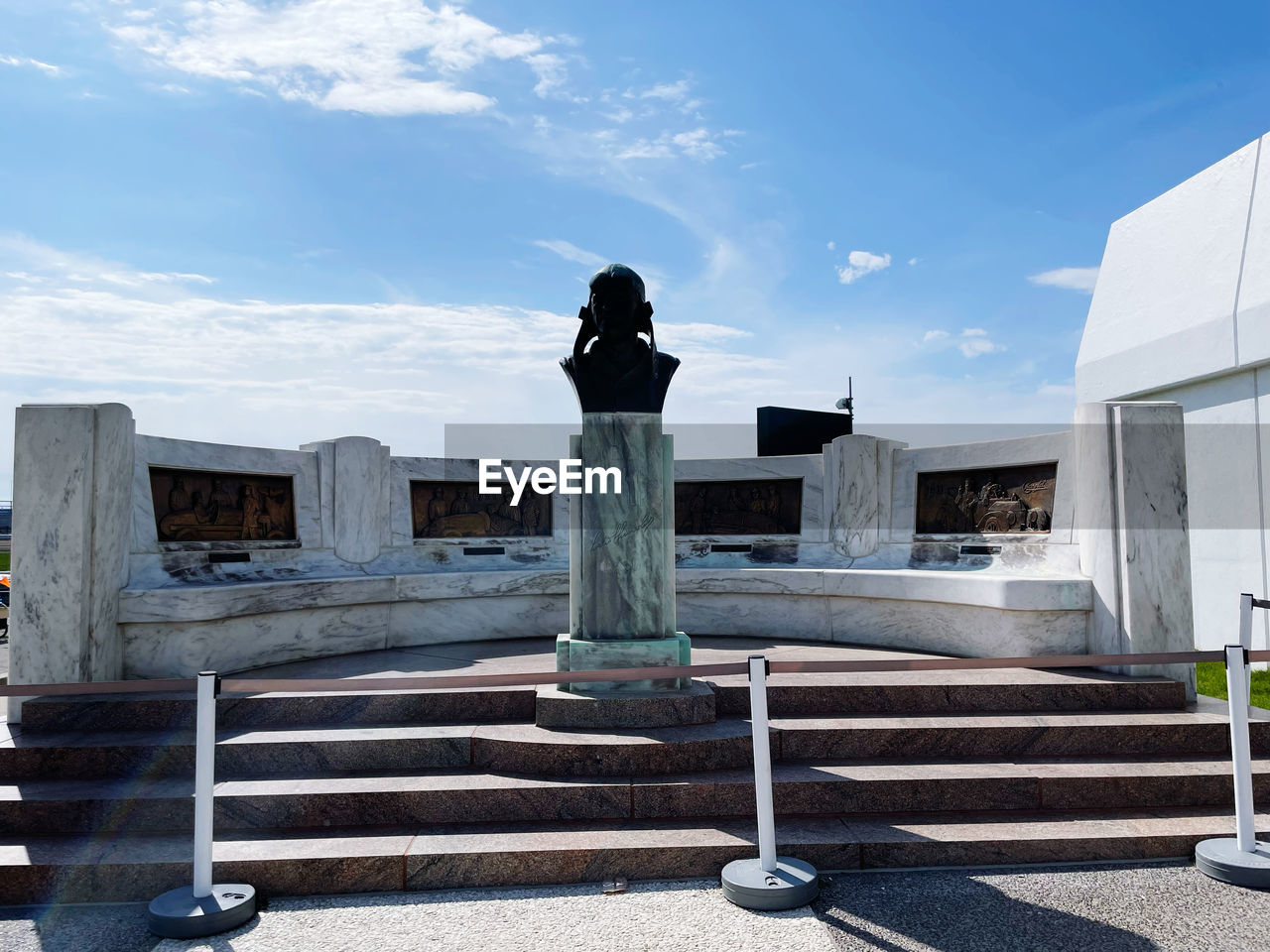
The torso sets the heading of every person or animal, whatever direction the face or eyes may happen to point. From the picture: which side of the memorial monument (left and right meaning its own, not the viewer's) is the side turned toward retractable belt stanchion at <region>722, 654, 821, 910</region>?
front

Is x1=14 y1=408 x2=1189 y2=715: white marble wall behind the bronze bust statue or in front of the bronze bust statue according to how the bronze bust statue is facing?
behind

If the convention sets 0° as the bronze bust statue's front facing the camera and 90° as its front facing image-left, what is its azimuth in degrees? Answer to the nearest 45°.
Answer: approximately 0°

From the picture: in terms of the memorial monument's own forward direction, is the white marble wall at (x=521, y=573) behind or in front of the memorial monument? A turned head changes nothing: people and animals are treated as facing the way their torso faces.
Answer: behind

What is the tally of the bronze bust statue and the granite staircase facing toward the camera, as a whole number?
2

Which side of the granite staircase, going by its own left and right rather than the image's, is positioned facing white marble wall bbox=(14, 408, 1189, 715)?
back

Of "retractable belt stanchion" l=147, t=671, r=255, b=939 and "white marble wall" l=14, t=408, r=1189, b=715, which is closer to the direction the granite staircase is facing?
the retractable belt stanchion

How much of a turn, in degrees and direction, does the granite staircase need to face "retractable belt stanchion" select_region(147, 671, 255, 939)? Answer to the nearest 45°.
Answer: approximately 45° to its right
